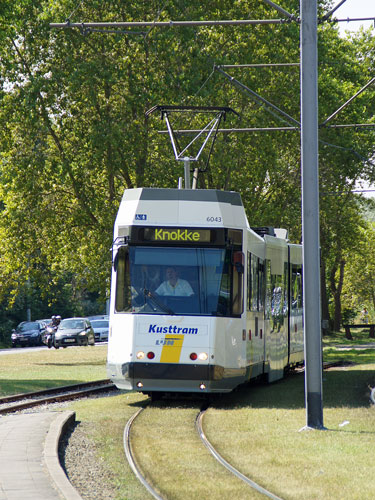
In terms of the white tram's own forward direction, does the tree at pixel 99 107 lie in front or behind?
behind

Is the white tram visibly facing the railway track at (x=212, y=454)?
yes

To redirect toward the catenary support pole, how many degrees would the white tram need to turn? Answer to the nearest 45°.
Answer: approximately 45° to its left

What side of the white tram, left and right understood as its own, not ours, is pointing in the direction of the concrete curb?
front

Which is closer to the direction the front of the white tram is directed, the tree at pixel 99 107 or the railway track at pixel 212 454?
the railway track

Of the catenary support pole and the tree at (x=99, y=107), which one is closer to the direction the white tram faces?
the catenary support pole

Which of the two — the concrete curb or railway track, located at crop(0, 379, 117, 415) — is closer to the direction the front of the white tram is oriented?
the concrete curb

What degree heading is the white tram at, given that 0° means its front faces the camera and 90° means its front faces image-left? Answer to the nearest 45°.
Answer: approximately 0°

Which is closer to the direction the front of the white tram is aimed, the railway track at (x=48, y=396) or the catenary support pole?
the catenary support pole
